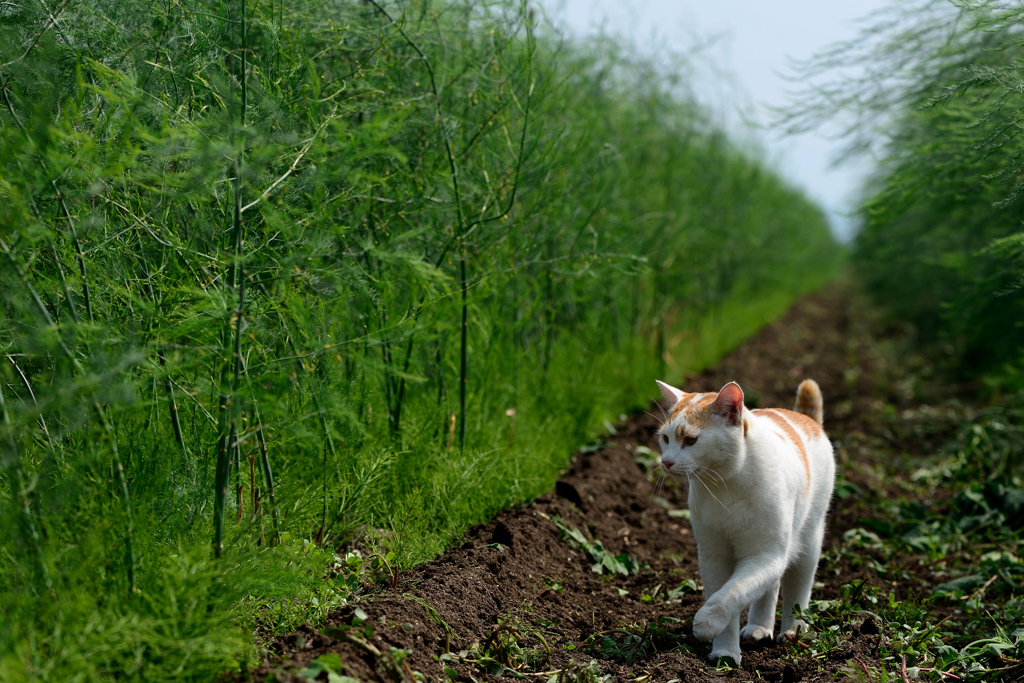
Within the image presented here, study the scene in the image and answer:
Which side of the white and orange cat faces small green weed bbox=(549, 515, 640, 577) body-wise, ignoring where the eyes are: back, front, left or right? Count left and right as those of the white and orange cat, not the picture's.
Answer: right

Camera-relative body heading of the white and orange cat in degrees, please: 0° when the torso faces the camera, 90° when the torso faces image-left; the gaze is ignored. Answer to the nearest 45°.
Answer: approximately 45°
